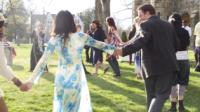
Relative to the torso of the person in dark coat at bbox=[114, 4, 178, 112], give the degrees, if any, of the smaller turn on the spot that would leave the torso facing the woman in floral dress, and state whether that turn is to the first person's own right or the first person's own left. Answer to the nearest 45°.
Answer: approximately 45° to the first person's own left

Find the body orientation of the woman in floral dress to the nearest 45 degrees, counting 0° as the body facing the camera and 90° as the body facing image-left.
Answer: approximately 180°

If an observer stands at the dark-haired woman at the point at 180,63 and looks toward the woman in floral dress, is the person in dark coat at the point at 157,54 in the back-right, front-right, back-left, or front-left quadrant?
front-left

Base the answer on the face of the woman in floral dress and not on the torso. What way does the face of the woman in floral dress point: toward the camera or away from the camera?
away from the camera

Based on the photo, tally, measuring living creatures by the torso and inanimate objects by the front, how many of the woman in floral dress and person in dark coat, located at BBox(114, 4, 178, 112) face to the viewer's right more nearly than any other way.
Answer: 0

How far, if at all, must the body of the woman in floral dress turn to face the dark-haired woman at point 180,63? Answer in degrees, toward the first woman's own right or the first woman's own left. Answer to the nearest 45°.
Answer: approximately 45° to the first woman's own right

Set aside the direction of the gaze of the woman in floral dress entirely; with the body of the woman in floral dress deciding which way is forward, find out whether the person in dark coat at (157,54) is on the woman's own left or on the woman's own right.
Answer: on the woman's own right

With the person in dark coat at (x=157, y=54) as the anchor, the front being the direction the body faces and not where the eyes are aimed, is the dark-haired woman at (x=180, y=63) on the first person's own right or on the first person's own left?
on the first person's own right

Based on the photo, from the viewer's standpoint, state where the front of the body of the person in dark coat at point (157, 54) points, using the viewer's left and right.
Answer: facing away from the viewer and to the left of the viewer
